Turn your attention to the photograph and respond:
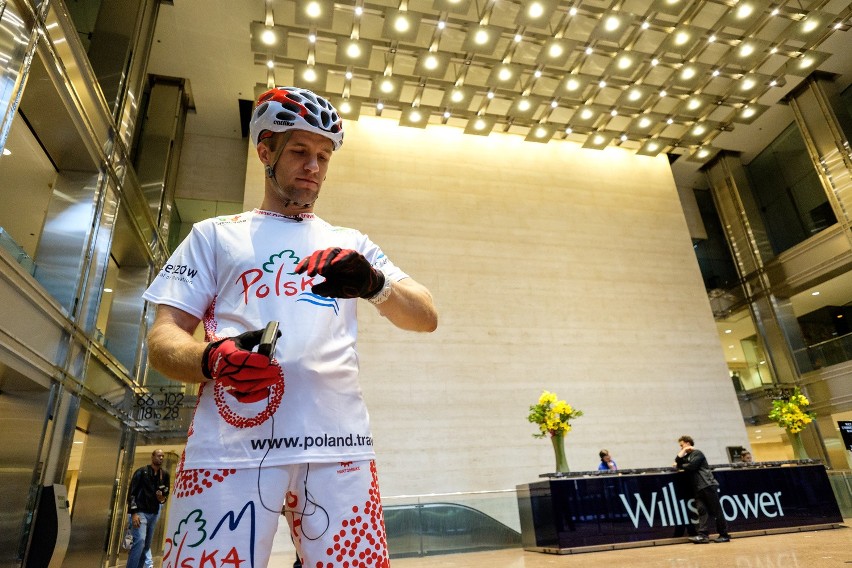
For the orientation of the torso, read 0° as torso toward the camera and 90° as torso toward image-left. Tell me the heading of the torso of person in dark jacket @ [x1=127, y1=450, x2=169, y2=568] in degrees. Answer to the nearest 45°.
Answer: approximately 315°

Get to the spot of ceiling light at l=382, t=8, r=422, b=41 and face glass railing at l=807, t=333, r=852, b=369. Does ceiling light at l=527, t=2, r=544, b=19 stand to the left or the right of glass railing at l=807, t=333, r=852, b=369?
right
